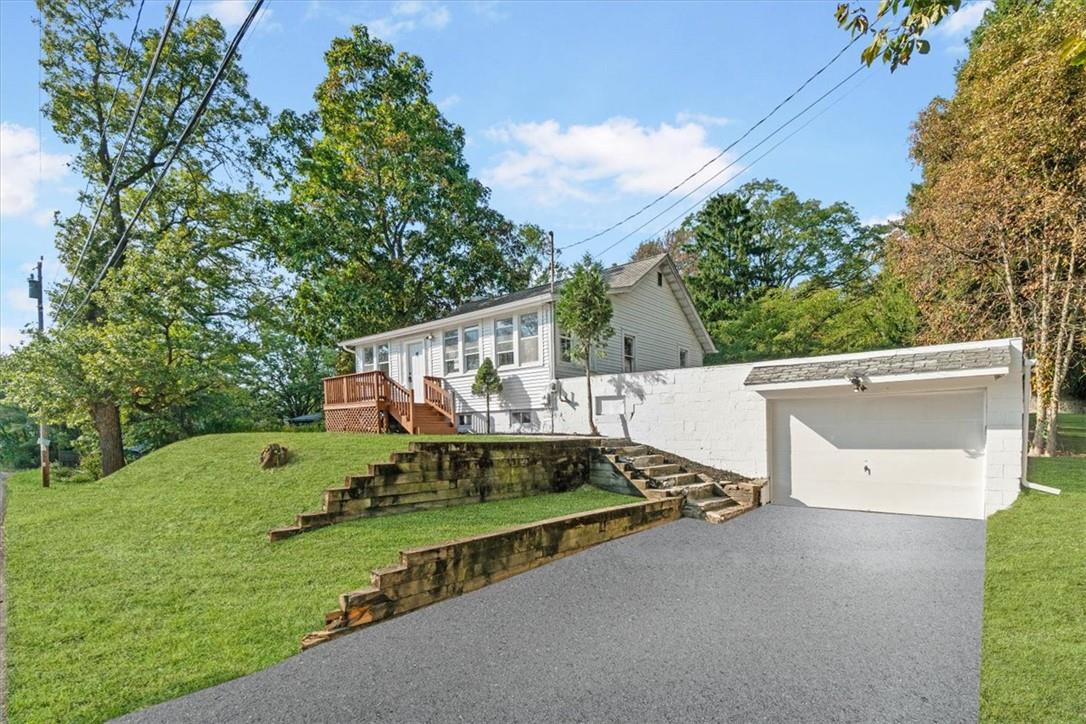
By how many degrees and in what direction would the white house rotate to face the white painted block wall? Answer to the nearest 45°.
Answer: approximately 90° to its left

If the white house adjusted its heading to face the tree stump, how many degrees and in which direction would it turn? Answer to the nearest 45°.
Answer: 0° — it already faces it

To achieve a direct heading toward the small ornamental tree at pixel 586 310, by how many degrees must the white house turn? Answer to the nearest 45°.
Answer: approximately 90° to its left

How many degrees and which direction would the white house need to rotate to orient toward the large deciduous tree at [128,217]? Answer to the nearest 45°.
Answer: approximately 45° to its right

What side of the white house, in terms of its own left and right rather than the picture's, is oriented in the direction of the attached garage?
left

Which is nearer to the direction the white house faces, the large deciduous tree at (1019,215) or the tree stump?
the tree stump

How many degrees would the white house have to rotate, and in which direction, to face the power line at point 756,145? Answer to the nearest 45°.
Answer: approximately 90° to its left

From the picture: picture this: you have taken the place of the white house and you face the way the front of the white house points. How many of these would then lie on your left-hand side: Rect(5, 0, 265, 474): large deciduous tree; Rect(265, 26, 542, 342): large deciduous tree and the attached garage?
1

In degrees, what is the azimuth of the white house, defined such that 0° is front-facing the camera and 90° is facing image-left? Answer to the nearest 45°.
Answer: approximately 45°

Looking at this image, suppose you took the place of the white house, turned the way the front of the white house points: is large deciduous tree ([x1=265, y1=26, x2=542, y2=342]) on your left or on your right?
on your right
